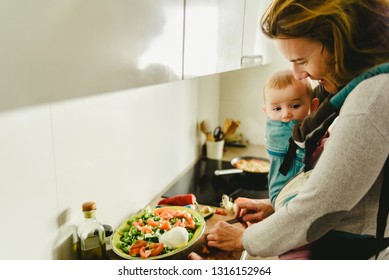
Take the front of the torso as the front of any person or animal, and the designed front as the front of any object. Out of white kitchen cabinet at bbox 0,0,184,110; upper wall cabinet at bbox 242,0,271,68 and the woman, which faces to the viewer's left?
the woman

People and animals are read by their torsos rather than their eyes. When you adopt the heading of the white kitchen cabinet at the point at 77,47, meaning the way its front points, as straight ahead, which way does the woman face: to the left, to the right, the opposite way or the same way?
the opposite way

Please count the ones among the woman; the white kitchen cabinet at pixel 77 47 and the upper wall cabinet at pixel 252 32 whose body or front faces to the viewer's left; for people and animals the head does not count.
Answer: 1

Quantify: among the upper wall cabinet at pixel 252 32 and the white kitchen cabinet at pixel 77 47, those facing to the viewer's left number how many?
0

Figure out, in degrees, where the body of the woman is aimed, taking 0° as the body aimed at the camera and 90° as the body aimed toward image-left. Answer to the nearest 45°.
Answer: approximately 90°

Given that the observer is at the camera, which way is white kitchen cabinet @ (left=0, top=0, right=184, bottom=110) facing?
facing the viewer and to the right of the viewer

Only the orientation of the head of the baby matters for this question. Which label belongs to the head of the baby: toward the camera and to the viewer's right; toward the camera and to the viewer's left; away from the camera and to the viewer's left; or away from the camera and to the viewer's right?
toward the camera and to the viewer's left
